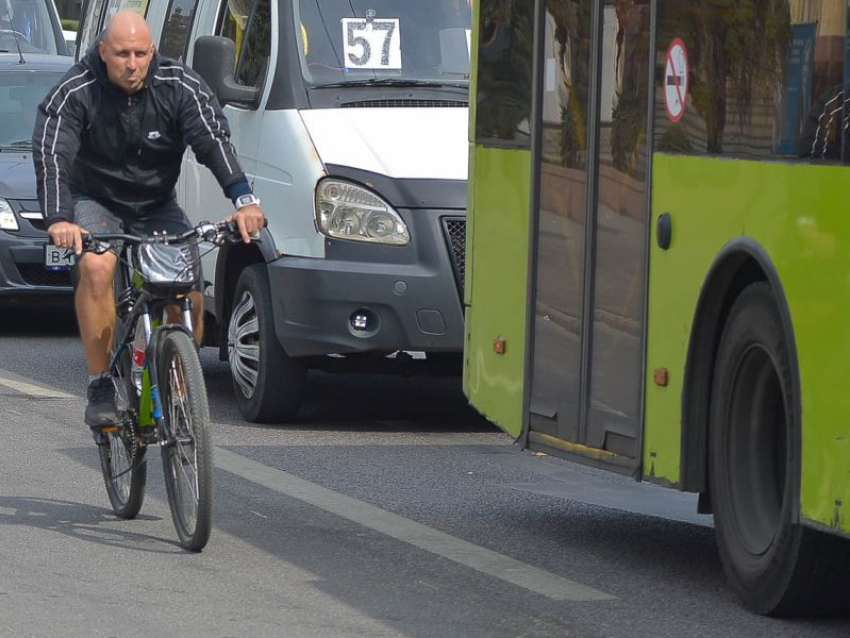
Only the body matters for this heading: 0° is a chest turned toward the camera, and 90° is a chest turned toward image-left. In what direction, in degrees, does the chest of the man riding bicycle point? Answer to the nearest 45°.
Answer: approximately 0°

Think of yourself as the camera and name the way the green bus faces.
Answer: facing the viewer and to the right of the viewer

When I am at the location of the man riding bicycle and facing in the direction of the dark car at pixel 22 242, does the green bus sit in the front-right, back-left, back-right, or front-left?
back-right

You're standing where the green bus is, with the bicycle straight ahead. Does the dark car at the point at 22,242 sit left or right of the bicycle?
right

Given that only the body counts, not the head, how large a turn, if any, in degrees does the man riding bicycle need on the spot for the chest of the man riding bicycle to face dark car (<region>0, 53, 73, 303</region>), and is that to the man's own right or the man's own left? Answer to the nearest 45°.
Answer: approximately 180°

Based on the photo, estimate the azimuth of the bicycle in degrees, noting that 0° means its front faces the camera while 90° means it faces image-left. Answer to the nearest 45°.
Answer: approximately 0°

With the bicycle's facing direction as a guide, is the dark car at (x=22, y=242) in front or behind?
behind
